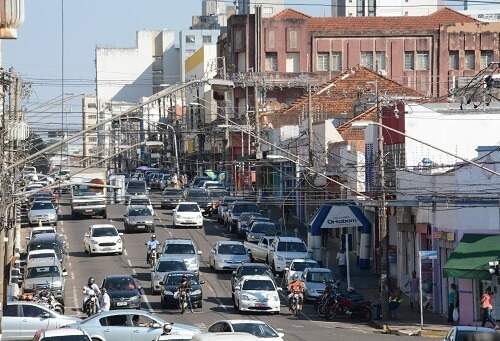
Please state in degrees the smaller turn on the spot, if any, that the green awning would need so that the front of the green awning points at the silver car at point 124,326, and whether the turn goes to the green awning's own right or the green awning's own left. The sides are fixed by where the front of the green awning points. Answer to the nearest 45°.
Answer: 0° — it already faces it
